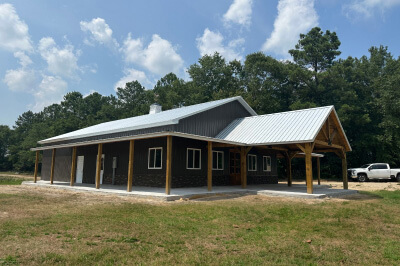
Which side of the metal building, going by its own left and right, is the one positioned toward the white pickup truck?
left

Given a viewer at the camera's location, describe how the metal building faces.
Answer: facing the viewer and to the right of the viewer

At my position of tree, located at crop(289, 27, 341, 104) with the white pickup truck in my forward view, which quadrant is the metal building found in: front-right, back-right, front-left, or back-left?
front-right

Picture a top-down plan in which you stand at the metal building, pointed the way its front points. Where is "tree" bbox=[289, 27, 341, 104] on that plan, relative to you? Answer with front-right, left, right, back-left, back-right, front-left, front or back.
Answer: left

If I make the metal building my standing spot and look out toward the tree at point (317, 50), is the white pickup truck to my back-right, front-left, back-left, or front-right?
front-right

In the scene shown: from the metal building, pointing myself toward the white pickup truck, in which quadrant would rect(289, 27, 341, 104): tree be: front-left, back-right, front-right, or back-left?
front-left
